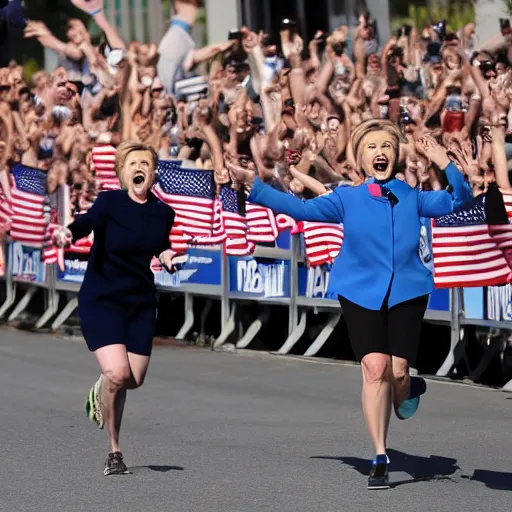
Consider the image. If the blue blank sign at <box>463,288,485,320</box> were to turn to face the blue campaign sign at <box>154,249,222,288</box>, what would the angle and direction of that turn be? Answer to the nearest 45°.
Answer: approximately 135° to its right

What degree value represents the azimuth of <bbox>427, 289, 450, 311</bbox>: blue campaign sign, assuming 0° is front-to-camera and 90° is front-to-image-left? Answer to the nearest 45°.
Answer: approximately 0°

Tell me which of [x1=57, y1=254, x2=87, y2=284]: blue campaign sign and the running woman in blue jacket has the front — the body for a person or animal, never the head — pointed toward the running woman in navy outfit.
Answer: the blue campaign sign

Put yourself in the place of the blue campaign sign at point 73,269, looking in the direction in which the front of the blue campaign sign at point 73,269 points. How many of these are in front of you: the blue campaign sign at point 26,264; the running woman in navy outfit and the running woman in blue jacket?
2

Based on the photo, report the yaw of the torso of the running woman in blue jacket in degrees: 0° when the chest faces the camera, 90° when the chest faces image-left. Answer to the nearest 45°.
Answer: approximately 0°
